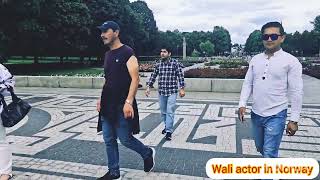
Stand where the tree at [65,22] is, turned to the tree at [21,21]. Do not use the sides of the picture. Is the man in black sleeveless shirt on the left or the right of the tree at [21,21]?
left
